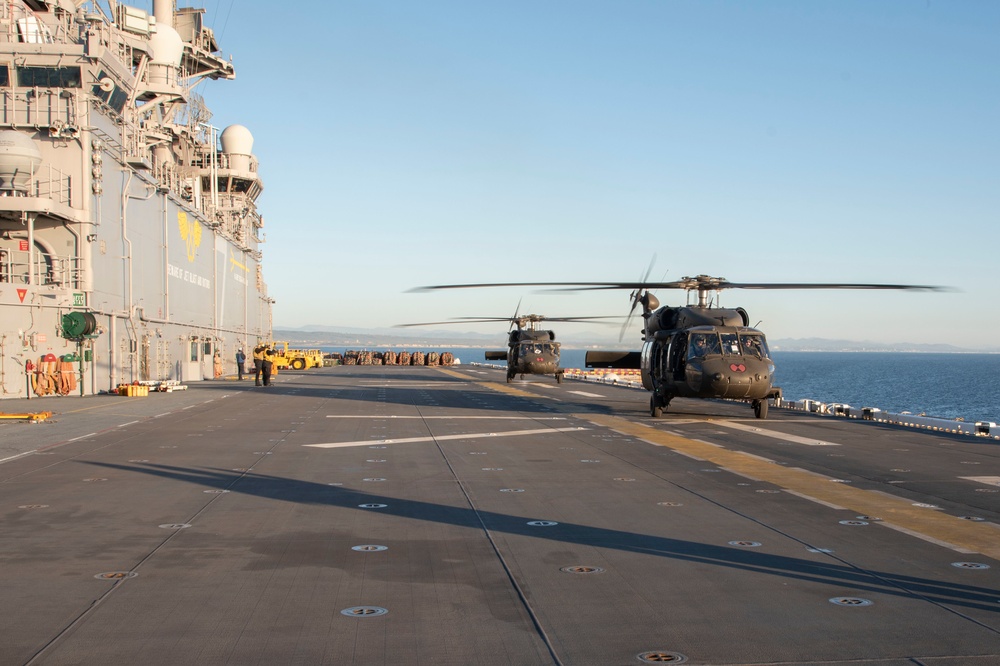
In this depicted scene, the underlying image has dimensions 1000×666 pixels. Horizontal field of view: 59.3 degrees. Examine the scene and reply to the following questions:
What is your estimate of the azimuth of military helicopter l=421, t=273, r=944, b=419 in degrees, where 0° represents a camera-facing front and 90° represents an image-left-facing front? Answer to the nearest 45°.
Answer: approximately 0°

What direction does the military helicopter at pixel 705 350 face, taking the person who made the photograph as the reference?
facing the viewer
